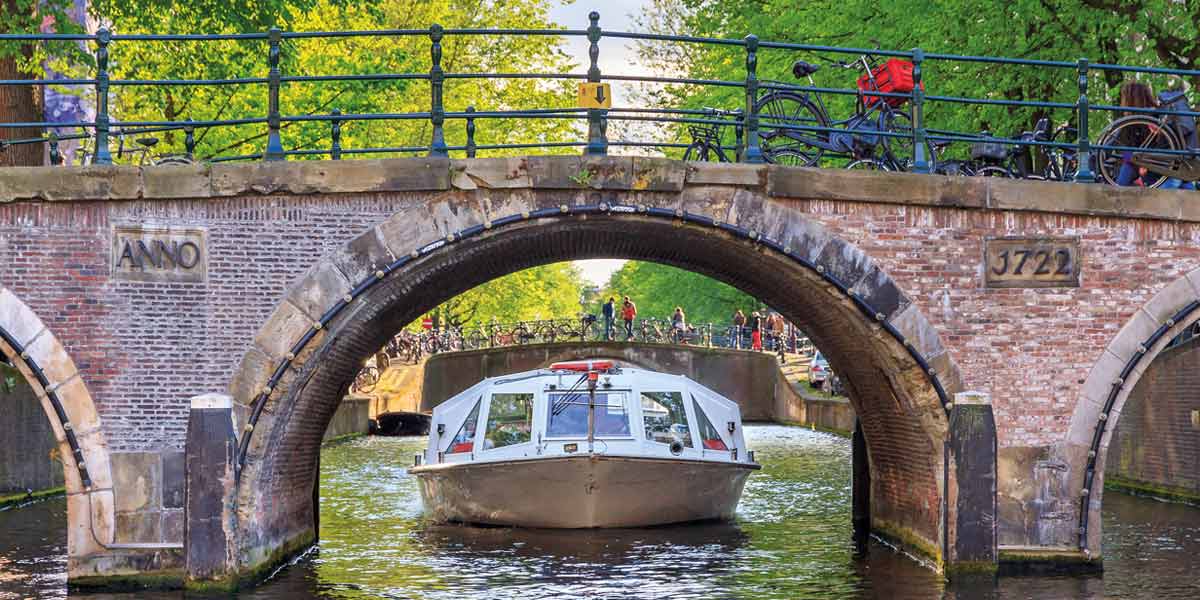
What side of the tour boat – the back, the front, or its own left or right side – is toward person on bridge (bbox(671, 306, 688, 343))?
back

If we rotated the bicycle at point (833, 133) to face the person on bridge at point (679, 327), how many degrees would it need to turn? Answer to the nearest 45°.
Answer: approximately 90° to its left

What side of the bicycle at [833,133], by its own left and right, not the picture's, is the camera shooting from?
right

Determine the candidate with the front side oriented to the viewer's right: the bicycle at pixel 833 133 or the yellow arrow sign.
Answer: the bicycle

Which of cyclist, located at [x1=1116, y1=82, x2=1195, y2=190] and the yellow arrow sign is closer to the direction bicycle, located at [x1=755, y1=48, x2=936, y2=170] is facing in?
the cyclist
